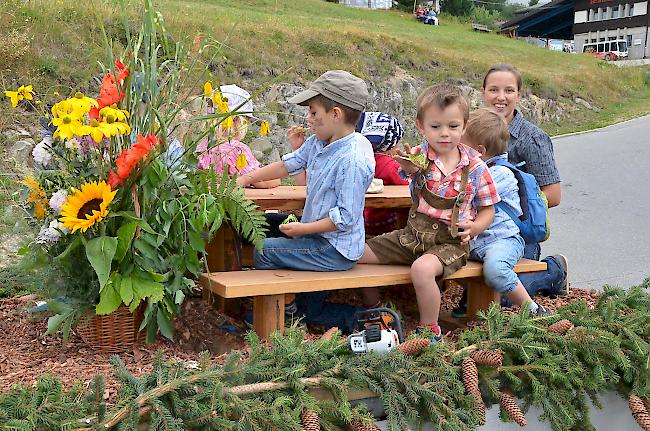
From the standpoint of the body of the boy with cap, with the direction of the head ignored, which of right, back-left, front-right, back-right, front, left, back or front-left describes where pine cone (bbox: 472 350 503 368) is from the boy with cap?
back-left

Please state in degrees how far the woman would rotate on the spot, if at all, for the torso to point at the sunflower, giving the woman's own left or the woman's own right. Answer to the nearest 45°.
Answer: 0° — they already face it

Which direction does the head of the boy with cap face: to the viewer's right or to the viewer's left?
to the viewer's left

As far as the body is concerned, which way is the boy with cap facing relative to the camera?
to the viewer's left

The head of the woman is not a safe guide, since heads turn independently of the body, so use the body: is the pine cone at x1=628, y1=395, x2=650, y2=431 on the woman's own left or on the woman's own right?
on the woman's own left

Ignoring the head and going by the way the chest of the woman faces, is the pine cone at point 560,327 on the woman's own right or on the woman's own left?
on the woman's own left

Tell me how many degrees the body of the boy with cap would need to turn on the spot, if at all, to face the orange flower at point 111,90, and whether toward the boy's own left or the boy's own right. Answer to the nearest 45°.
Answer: approximately 45° to the boy's own left

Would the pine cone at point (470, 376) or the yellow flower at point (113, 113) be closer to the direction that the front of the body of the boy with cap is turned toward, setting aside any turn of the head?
the yellow flower

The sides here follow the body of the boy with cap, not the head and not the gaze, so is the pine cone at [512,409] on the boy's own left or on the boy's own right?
on the boy's own left

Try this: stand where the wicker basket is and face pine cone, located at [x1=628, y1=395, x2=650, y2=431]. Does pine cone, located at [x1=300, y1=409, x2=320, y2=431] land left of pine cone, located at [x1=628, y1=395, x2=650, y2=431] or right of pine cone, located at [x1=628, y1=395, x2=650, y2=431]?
right
